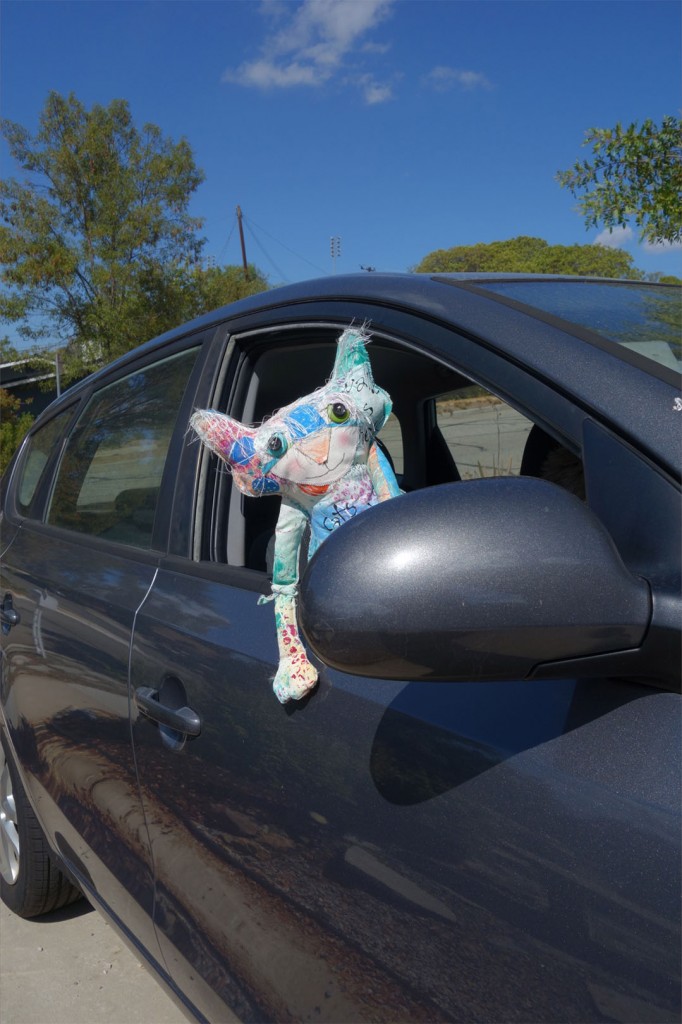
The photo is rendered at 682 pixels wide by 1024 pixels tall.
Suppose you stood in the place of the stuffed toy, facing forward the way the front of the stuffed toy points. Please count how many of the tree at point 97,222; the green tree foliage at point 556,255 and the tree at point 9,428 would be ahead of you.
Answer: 0

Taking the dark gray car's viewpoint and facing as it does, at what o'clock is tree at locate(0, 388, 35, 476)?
The tree is roughly at 7 o'clock from the dark gray car.

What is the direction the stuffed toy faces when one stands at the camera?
facing the viewer

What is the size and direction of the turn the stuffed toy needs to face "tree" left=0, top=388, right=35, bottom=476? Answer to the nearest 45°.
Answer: approximately 180°

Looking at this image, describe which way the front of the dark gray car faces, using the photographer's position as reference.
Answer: facing the viewer and to the right of the viewer

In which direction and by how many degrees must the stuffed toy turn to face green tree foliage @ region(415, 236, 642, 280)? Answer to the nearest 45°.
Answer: approximately 180°

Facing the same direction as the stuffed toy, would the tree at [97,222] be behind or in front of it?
behind
